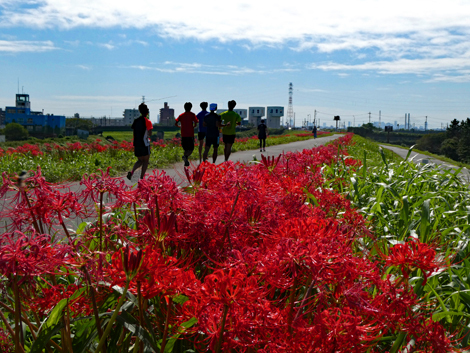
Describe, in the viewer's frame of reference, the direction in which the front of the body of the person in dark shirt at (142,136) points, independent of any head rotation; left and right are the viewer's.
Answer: facing away from the viewer and to the right of the viewer

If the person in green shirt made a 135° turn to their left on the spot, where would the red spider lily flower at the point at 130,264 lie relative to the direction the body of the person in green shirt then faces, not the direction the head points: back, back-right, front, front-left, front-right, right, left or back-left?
front-left

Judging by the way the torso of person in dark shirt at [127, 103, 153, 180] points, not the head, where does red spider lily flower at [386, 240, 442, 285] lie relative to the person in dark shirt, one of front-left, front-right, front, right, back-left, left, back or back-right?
back-right

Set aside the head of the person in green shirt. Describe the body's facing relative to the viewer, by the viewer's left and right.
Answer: facing away from the viewer

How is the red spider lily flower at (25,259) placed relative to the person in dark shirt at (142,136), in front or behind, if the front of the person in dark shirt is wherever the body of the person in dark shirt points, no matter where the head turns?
behind

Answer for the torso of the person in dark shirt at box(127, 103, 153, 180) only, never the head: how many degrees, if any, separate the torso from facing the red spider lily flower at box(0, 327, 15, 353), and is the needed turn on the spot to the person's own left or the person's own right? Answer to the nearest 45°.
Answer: approximately 135° to the person's own right

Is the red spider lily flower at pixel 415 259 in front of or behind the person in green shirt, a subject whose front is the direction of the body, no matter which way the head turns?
behind

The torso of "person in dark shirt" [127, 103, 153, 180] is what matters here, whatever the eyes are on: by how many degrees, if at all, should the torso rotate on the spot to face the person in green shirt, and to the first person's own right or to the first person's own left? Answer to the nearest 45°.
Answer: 0° — they already face them

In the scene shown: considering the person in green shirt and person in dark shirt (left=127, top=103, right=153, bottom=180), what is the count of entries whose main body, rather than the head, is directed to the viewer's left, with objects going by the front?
0

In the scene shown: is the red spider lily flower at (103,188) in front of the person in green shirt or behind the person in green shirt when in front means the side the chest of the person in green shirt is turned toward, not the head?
behind

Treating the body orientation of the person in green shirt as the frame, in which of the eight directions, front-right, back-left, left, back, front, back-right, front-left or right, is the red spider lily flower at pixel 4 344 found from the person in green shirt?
back

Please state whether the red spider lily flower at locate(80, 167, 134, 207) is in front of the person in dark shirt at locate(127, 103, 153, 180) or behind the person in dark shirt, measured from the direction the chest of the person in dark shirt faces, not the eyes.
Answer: behind
